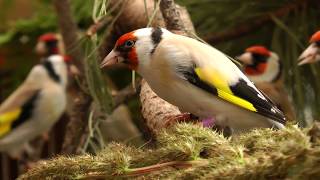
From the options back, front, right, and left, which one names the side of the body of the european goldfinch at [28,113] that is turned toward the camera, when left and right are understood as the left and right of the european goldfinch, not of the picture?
right

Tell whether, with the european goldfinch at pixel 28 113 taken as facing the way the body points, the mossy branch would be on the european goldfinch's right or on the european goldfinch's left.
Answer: on the european goldfinch's right

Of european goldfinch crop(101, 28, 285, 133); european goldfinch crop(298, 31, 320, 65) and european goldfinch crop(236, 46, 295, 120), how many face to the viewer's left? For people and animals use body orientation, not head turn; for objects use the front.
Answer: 3

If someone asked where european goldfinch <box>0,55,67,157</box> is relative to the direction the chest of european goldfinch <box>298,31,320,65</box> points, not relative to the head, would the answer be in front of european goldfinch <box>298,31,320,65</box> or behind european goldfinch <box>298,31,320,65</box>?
in front

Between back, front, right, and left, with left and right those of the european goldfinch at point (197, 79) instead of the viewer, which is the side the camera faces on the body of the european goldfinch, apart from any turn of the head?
left

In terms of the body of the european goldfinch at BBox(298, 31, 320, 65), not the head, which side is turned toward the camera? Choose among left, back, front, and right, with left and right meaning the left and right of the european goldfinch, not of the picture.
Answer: left

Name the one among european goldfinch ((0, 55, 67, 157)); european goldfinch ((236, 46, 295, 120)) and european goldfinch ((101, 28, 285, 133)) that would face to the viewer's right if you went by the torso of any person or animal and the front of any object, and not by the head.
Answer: european goldfinch ((0, 55, 67, 157))

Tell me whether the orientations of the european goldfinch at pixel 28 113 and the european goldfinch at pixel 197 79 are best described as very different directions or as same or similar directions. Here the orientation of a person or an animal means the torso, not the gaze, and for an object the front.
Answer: very different directions
